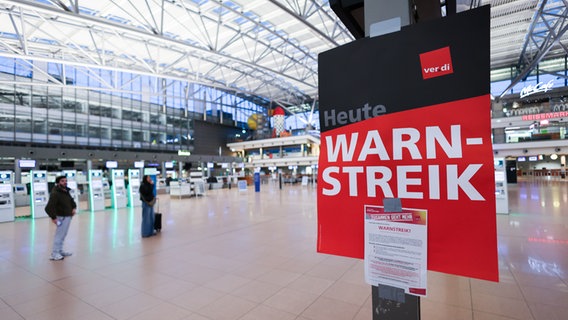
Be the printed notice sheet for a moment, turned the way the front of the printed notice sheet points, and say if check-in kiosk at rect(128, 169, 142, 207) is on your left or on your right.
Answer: on your right

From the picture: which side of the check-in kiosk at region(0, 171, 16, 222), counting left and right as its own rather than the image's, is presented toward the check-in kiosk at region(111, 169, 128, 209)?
left

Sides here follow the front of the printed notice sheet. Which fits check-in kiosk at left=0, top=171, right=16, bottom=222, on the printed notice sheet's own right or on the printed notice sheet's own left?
on the printed notice sheet's own right

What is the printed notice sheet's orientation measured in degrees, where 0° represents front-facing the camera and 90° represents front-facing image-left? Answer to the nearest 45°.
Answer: approximately 0°

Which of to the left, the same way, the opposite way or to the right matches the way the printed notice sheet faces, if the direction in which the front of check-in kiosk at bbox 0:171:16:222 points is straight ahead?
to the right

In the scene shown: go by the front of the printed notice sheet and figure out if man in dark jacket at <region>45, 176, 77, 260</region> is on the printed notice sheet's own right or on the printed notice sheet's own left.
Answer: on the printed notice sheet's own right

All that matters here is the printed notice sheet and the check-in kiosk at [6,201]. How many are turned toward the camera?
2
